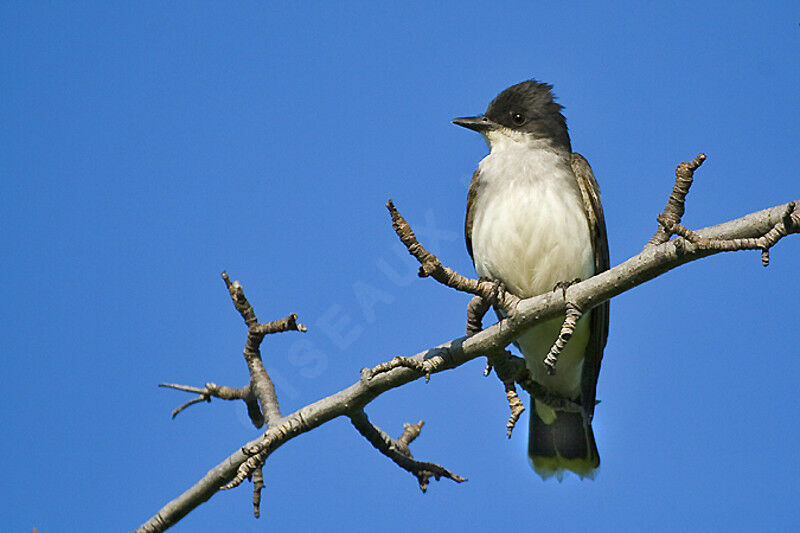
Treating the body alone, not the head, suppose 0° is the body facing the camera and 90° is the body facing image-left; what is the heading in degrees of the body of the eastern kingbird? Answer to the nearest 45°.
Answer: approximately 45°
